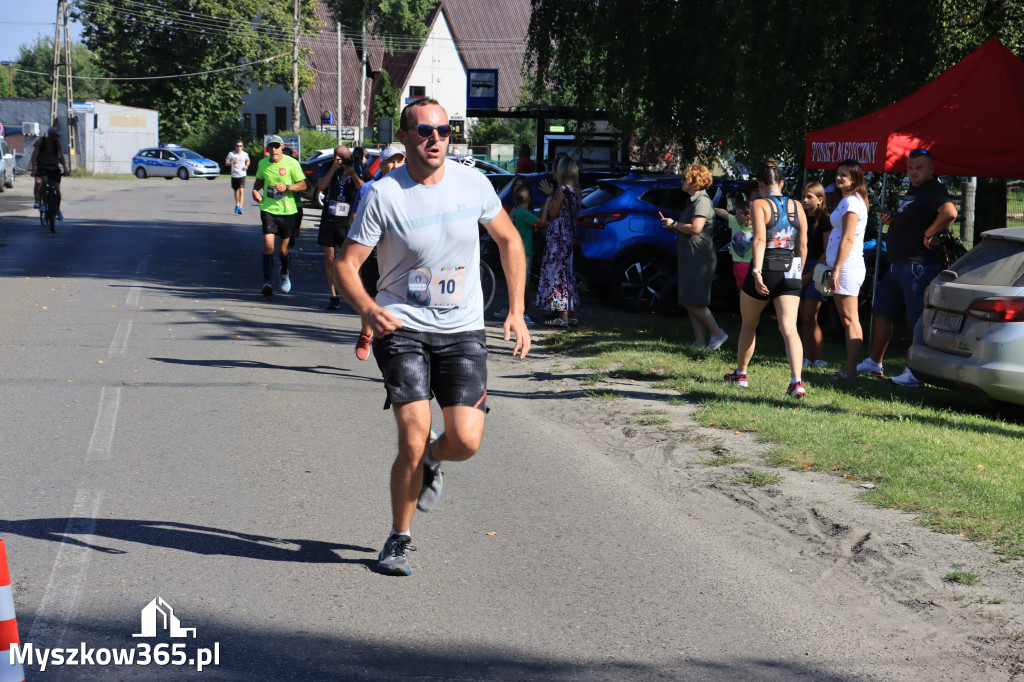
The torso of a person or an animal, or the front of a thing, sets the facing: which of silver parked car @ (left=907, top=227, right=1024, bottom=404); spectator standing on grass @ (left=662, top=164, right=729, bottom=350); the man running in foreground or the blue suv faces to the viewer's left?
the spectator standing on grass

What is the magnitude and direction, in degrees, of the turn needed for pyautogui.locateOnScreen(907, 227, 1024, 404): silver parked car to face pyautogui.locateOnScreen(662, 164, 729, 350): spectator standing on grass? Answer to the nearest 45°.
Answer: approximately 90° to its left

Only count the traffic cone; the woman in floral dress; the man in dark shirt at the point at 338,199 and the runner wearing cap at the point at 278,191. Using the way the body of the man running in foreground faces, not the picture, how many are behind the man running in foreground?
3

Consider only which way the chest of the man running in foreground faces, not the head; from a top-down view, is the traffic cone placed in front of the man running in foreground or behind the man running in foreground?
in front

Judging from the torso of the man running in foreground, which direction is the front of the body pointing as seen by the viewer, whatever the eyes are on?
toward the camera

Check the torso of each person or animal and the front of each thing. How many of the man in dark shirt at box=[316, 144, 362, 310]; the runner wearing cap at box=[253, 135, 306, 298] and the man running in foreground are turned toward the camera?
3

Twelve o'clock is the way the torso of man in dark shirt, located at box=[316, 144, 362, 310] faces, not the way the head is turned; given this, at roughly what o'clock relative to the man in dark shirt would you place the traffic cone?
The traffic cone is roughly at 12 o'clock from the man in dark shirt.

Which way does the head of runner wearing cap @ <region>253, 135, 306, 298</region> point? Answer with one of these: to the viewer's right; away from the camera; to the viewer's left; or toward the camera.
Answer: toward the camera

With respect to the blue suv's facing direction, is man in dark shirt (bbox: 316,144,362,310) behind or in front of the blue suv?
behind

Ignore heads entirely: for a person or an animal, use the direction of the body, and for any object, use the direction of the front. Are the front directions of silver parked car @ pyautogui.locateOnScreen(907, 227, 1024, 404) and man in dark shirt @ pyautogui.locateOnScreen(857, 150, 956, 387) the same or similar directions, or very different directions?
very different directions

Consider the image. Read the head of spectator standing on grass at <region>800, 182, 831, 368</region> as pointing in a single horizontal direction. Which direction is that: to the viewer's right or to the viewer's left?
to the viewer's left

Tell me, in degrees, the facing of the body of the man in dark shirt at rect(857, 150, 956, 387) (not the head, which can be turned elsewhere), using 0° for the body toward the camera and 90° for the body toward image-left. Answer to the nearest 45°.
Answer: approximately 45°

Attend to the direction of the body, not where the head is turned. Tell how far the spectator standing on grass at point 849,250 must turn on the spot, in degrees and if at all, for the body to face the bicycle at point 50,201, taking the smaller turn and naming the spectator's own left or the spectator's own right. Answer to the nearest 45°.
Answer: approximately 45° to the spectator's own right

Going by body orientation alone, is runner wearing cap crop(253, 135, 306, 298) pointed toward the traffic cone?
yes

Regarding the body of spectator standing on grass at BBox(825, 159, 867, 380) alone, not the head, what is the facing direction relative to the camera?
to the viewer's left

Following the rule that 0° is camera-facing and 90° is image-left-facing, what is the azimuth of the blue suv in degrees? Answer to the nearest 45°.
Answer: approximately 225°

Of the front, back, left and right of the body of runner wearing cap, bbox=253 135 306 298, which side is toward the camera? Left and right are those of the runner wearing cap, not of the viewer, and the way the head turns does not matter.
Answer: front

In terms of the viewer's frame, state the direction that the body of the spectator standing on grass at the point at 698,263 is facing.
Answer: to the viewer's left

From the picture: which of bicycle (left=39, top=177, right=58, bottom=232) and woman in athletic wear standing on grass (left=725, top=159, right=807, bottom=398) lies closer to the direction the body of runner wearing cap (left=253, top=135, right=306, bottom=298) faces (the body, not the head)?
the woman in athletic wear standing on grass

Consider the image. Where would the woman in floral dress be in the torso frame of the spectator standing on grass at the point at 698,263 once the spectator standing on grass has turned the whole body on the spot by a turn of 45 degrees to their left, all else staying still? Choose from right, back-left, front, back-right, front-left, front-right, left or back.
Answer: right
